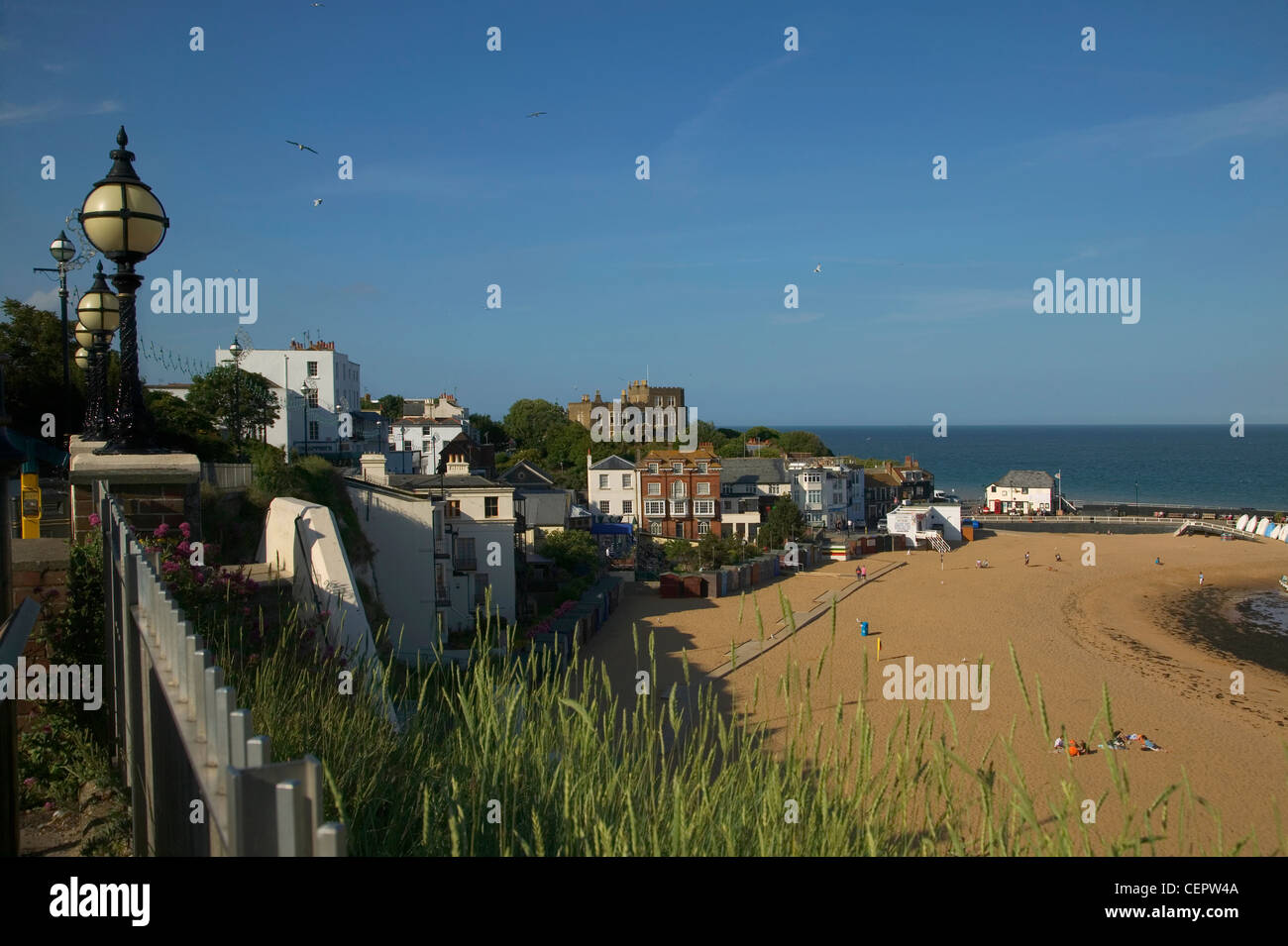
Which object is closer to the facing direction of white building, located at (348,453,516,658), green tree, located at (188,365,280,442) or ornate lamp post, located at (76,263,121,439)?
the ornate lamp post

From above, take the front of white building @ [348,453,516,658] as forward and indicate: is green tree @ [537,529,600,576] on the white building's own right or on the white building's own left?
on the white building's own left

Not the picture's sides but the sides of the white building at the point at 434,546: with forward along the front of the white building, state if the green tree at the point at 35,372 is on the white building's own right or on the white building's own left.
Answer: on the white building's own right

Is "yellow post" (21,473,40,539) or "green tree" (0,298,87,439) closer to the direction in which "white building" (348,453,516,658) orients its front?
the yellow post

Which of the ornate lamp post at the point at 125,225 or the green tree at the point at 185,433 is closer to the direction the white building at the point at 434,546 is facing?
the ornate lamp post

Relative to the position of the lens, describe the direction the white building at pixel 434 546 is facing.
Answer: facing the viewer and to the right of the viewer

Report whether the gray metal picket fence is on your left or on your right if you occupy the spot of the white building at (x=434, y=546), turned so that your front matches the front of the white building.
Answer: on your right

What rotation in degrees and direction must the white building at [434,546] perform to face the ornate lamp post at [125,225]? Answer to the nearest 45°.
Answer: approximately 45° to its right

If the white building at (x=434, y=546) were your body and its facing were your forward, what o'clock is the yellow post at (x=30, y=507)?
The yellow post is roughly at 2 o'clock from the white building.

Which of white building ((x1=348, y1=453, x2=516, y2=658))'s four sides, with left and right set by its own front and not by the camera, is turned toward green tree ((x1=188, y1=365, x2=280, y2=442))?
back
